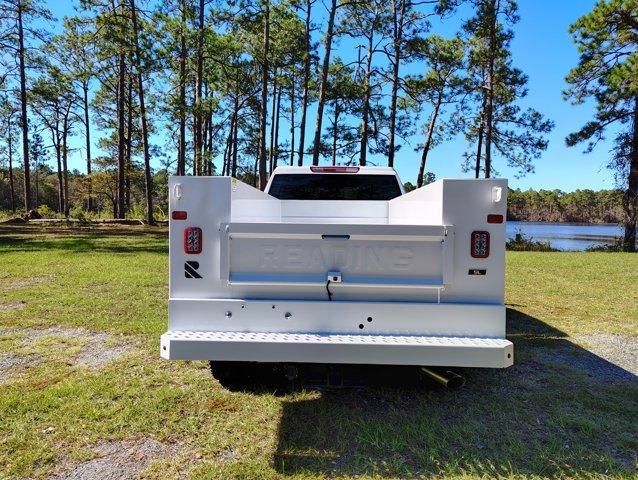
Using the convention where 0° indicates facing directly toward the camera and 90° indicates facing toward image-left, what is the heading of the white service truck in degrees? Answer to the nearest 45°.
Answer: approximately 180°
